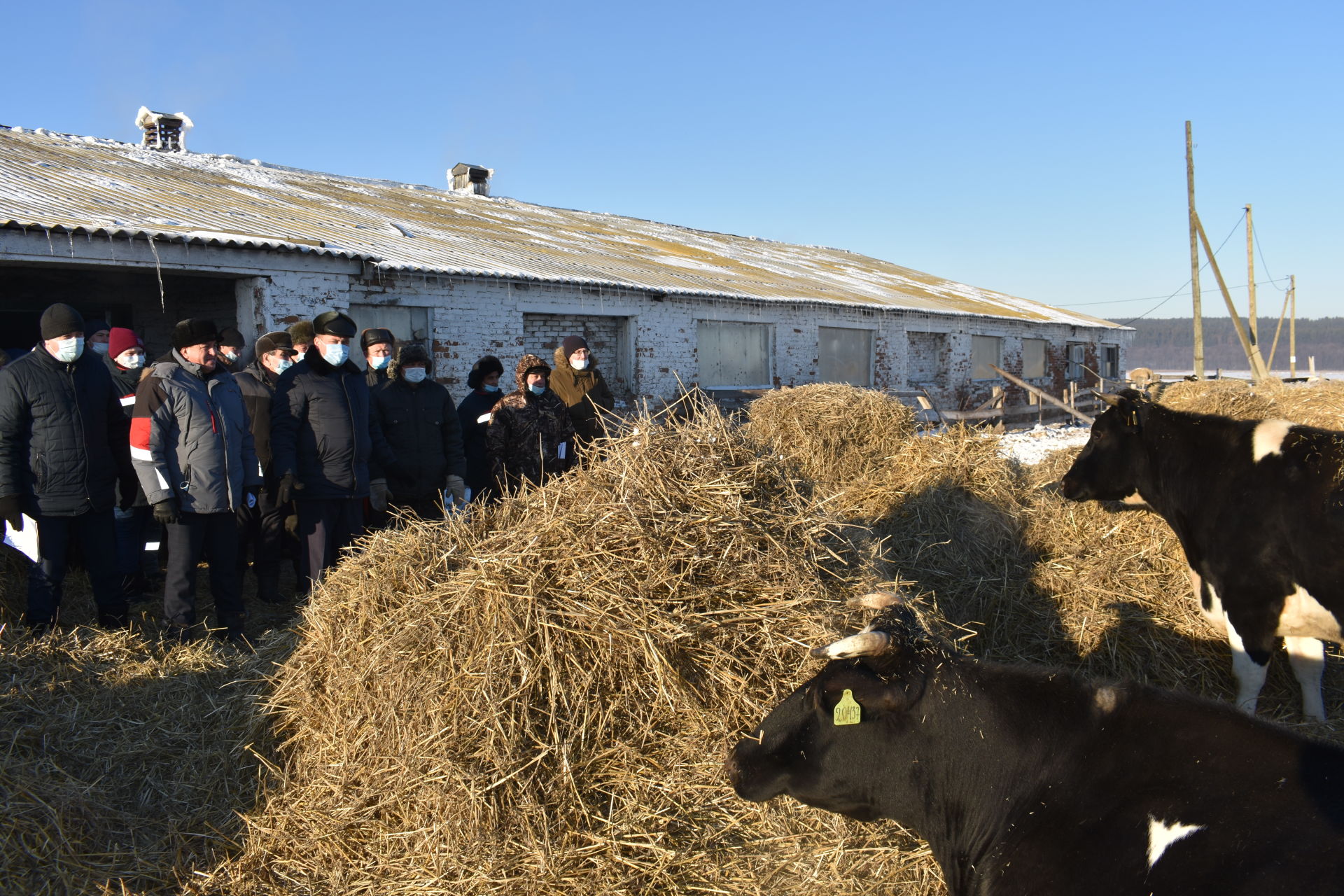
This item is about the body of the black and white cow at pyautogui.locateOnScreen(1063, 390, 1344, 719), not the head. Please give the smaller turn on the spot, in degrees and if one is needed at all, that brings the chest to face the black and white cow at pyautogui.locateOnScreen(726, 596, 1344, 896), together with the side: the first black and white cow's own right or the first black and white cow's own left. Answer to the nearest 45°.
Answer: approximately 90° to the first black and white cow's own left

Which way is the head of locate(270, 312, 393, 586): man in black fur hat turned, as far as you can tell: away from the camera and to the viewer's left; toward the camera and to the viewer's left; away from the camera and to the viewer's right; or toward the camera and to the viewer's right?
toward the camera and to the viewer's right

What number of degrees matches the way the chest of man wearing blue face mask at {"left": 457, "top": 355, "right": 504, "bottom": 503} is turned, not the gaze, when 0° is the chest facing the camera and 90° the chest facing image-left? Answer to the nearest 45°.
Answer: approximately 315°

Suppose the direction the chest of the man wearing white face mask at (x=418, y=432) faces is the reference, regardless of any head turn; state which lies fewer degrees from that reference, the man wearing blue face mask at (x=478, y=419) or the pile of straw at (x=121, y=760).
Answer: the pile of straw

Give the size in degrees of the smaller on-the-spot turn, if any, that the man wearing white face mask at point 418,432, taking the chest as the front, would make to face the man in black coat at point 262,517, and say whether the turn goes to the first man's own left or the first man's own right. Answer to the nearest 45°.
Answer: approximately 90° to the first man's own right

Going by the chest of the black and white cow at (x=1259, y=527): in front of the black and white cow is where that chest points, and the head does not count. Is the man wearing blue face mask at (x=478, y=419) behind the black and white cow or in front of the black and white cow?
in front

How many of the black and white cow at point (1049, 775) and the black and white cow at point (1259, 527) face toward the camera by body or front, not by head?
0

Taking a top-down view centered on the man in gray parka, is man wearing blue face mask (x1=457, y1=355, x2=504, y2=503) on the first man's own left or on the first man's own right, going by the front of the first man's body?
on the first man's own left

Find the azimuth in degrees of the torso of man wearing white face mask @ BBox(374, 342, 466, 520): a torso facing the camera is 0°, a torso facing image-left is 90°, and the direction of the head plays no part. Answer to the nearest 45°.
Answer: approximately 0°

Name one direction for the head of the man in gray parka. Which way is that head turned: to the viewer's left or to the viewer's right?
to the viewer's right

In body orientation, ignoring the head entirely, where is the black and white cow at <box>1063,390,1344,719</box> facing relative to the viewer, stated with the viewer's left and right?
facing to the left of the viewer
